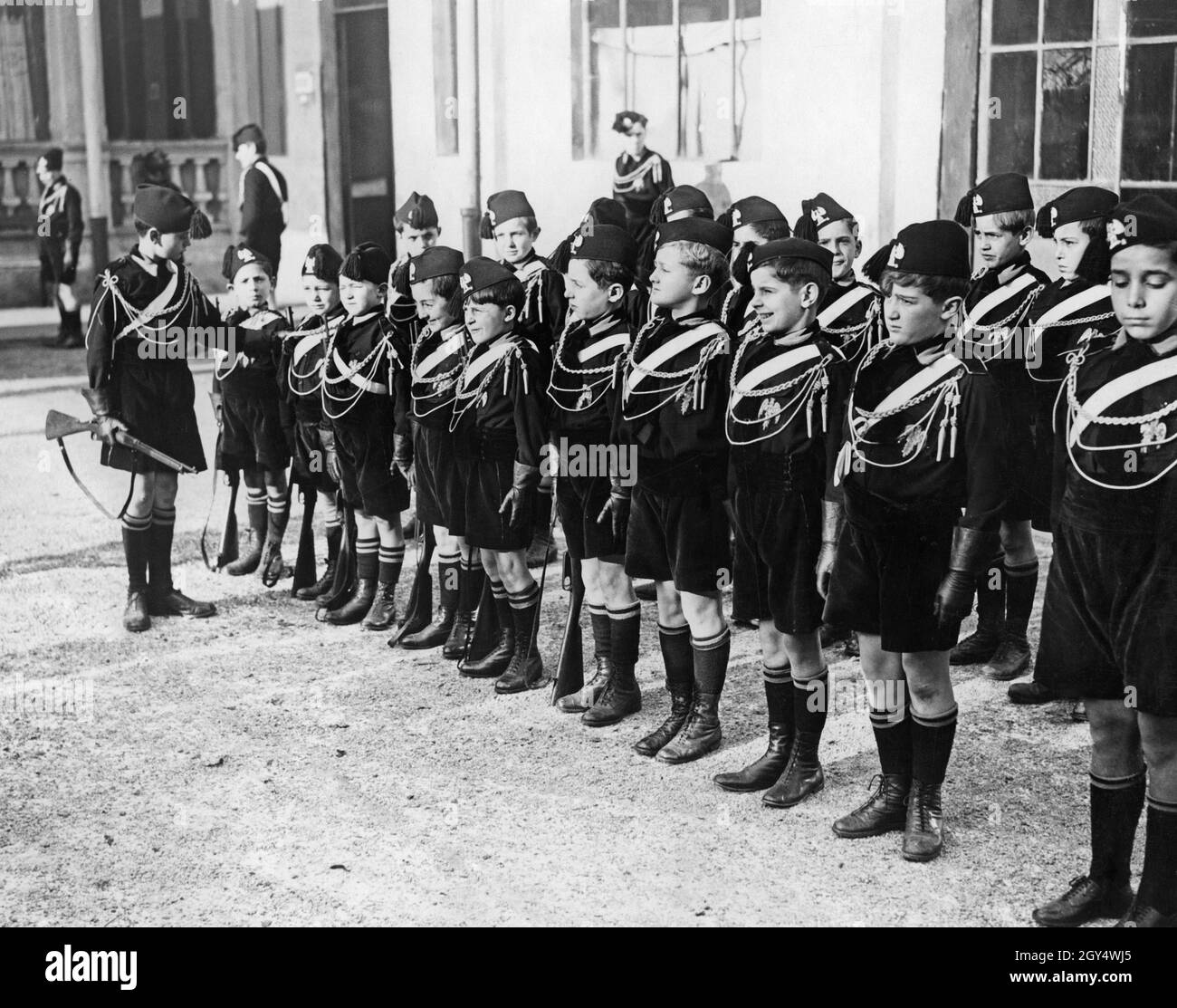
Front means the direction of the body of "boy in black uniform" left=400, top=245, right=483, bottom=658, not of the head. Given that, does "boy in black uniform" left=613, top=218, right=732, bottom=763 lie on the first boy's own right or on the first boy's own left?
on the first boy's own left

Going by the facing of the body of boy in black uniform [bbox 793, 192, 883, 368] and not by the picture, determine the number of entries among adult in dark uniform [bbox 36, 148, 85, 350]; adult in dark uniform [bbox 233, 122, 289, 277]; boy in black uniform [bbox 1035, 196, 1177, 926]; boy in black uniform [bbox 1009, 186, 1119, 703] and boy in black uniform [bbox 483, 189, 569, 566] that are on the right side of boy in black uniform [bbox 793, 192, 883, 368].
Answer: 3

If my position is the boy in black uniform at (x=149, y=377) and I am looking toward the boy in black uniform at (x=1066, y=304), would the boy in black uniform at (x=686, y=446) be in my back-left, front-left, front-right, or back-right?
front-right

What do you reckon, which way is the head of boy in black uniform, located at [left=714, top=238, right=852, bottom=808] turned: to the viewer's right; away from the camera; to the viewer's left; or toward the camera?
to the viewer's left

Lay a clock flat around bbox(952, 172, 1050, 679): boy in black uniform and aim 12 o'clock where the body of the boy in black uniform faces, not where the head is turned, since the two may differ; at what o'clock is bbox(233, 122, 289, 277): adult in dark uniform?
The adult in dark uniform is roughly at 3 o'clock from the boy in black uniform.

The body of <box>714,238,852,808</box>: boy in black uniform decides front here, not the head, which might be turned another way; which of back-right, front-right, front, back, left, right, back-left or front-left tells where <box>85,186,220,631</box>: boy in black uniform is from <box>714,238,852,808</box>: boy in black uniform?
right

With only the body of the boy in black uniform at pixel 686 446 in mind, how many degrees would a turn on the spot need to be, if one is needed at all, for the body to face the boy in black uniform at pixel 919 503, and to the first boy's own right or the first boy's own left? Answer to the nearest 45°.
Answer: approximately 90° to the first boy's own left

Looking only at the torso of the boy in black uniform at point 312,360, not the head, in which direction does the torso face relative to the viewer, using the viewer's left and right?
facing the viewer and to the left of the viewer

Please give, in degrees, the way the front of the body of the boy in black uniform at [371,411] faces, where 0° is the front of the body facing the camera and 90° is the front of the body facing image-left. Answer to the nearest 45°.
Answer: approximately 45°

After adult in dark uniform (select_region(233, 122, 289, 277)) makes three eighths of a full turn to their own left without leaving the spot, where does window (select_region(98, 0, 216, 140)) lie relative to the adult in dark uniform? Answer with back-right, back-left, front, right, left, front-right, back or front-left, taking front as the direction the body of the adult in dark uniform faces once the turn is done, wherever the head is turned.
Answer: back-left

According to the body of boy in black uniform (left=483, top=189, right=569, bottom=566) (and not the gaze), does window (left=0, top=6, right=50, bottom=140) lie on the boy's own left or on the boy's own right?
on the boy's own right

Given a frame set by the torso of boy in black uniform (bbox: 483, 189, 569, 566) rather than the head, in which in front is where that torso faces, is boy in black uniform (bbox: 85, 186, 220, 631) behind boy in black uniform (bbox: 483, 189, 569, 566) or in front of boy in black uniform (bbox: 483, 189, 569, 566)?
in front

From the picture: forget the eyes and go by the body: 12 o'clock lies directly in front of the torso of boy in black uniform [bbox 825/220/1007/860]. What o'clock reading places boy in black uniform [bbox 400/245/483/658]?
boy in black uniform [bbox 400/245/483/658] is roughly at 3 o'clock from boy in black uniform [bbox 825/220/1007/860].

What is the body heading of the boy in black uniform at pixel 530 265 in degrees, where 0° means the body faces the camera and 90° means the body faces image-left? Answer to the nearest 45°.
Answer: approximately 45°
